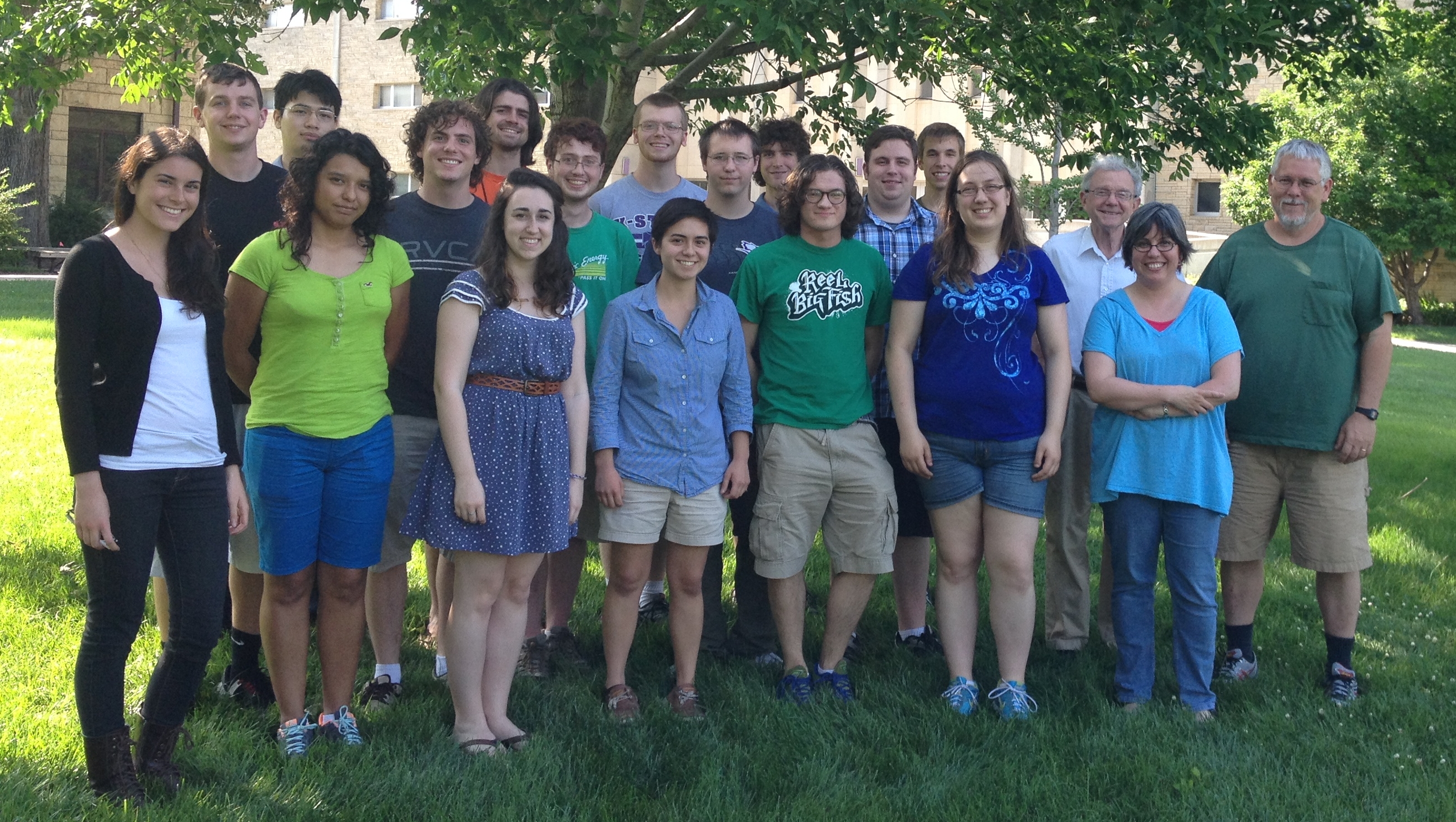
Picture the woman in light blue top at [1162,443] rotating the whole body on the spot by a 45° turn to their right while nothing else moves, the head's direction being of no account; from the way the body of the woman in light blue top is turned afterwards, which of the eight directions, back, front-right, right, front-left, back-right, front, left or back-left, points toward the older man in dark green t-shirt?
back

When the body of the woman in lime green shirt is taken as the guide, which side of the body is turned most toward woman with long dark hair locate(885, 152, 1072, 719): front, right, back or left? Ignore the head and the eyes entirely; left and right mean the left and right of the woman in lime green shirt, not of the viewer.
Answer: left

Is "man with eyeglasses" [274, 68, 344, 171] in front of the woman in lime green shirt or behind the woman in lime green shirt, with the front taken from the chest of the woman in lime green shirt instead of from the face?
behind

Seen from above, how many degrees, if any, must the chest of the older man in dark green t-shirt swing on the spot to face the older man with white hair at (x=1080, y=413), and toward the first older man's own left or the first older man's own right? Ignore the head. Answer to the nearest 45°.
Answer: approximately 90° to the first older man's own right

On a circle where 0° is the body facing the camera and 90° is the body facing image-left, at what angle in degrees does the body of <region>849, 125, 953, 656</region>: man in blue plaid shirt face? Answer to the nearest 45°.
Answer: approximately 0°

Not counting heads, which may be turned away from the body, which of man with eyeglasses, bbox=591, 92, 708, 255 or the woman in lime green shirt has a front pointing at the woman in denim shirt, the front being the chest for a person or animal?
the man with eyeglasses

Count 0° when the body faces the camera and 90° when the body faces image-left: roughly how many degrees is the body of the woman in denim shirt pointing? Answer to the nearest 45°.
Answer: approximately 0°

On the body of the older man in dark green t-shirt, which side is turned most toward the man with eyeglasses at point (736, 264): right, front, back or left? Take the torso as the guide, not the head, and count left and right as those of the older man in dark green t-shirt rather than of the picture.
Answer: right
